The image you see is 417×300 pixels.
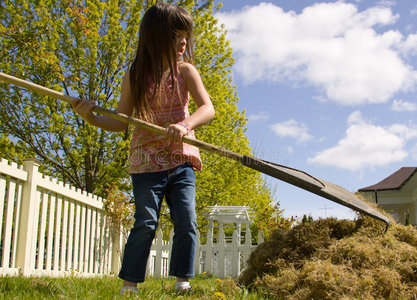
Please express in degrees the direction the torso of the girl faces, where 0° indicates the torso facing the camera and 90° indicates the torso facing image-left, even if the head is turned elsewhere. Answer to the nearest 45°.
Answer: approximately 0°

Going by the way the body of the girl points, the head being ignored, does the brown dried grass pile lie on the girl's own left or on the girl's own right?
on the girl's own left

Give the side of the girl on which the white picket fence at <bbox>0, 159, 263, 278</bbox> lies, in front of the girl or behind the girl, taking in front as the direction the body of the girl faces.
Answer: behind
